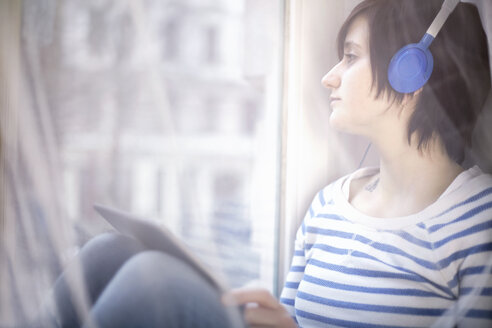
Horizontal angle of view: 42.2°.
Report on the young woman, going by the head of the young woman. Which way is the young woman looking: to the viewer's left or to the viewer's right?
to the viewer's left

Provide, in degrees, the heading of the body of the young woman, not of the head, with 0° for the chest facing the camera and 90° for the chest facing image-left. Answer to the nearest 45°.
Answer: approximately 45°
